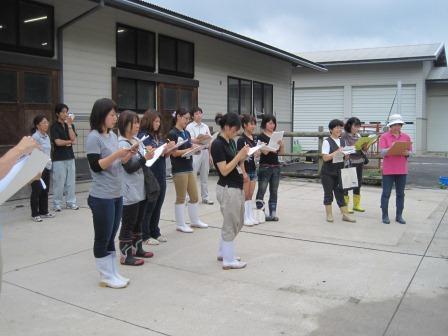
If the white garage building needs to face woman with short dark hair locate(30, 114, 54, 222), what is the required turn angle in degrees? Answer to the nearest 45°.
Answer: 0° — it already faces them

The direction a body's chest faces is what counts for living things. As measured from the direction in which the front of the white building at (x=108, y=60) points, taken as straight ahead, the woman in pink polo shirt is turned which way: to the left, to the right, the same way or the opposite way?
to the right

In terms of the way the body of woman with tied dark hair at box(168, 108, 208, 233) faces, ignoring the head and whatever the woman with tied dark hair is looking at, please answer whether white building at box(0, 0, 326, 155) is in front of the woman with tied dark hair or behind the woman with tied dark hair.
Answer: behind

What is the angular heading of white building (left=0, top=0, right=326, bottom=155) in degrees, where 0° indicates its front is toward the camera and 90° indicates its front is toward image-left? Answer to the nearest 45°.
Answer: approximately 315°

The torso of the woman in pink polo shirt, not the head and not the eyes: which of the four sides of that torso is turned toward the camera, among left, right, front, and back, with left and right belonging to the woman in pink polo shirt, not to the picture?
front

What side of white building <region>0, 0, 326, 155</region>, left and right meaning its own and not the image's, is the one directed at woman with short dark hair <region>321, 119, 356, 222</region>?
front

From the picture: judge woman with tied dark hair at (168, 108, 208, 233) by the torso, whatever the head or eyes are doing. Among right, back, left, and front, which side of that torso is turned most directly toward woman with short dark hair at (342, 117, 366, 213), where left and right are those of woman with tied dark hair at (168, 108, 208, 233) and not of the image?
left

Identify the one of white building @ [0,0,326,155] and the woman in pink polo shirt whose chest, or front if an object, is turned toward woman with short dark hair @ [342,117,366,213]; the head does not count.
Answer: the white building

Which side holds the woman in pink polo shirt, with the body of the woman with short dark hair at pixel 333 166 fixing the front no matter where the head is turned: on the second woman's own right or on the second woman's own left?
on the second woman's own left

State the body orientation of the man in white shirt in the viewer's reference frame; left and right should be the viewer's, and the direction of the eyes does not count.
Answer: facing the viewer and to the right of the viewer

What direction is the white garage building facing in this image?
toward the camera

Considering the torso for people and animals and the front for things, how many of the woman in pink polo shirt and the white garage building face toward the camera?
2
